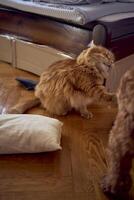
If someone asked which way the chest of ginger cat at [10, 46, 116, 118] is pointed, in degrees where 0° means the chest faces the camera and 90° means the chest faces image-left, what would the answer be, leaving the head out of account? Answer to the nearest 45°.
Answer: approximately 270°
